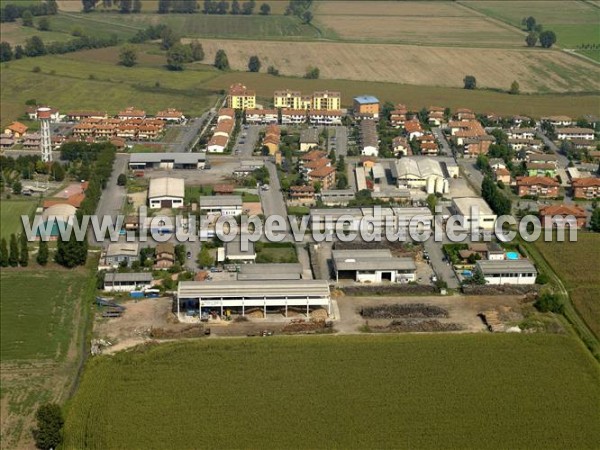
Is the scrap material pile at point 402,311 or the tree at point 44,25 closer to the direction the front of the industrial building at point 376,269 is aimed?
the scrap material pile

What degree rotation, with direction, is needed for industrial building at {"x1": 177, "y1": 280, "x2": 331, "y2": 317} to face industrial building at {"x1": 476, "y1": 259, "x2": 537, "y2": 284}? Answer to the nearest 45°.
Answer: approximately 90° to its left

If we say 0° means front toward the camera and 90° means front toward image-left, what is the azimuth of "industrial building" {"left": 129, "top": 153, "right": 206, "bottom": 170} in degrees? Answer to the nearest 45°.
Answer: approximately 0°

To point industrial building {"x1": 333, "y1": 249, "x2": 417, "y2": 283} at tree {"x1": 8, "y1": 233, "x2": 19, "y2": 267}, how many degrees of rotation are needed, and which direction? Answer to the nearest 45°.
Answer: approximately 90° to its right

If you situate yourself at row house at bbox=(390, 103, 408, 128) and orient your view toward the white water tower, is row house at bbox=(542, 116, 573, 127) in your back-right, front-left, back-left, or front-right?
back-left

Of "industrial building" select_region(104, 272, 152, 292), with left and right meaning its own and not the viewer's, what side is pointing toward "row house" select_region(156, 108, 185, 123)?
back

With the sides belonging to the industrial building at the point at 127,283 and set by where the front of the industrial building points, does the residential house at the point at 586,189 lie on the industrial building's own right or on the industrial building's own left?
on the industrial building's own left

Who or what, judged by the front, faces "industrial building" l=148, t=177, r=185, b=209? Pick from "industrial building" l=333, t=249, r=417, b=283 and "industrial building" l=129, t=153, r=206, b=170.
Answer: "industrial building" l=129, t=153, r=206, b=170

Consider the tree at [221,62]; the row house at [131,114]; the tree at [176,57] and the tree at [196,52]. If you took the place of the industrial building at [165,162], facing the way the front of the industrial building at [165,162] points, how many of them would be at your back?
4
